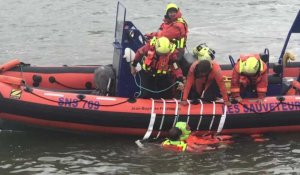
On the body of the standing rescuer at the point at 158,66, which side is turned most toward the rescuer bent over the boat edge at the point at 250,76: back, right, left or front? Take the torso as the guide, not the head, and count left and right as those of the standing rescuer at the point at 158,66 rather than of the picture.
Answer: left

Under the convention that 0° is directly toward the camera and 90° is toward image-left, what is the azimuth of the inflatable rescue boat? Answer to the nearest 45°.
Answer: approximately 90°

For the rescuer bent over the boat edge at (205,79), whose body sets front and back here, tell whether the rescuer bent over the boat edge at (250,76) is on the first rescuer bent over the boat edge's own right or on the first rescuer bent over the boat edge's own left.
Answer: on the first rescuer bent over the boat edge's own left

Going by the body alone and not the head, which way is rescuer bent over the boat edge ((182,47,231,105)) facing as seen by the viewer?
toward the camera

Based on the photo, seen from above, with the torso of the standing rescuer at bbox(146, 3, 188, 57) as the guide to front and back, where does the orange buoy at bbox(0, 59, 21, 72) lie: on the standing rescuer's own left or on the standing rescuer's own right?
on the standing rescuer's own right

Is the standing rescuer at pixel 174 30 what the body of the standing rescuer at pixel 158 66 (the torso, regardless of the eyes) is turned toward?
no

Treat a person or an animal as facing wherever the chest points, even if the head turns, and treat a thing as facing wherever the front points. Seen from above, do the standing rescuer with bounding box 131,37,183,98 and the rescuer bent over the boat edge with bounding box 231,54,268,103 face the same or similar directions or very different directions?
same or similar directions

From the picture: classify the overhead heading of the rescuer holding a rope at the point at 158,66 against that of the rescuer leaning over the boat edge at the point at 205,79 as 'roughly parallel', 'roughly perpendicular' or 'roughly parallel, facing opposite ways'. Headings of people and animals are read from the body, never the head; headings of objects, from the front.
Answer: roughly parallel

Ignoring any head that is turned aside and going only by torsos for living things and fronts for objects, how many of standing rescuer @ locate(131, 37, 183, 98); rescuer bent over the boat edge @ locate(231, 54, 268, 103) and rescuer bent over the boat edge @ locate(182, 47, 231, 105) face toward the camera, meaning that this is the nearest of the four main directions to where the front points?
3

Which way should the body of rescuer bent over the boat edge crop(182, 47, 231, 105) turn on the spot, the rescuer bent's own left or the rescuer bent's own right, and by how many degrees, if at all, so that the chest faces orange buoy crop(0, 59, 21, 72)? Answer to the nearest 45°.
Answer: approximately 90° to the rescuer bent's own right

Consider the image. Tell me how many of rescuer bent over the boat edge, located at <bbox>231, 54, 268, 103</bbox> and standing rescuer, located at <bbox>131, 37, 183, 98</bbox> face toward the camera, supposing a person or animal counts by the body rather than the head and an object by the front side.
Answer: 2

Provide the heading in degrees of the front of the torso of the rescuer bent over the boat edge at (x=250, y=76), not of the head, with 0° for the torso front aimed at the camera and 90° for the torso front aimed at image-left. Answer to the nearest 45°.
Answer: approximately 0°

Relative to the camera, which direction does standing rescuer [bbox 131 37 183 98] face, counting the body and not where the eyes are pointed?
toward the camera

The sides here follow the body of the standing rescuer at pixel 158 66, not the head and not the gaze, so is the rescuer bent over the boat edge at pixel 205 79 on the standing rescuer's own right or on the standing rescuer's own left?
on the standing rescuer's own left
